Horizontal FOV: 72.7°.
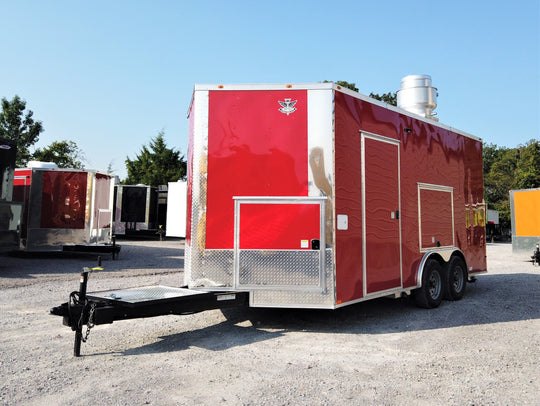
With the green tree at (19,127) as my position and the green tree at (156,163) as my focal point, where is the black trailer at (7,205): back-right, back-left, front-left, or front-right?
back-right

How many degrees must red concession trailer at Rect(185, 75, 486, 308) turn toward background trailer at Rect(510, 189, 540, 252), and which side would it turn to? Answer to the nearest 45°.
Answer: approximately 180°

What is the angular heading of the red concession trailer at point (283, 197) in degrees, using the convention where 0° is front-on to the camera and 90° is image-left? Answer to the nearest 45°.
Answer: approximately 45°

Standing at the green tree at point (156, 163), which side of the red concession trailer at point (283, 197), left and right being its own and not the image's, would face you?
right

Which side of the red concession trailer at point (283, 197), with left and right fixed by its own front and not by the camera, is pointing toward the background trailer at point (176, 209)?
right

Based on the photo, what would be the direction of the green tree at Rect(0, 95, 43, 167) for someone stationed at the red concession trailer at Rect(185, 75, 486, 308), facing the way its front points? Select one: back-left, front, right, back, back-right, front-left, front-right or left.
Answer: right

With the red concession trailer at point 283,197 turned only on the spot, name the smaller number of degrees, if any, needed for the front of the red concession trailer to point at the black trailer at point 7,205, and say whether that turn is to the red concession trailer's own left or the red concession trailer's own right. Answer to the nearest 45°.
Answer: approximately 90° to the red concession trailer's own right

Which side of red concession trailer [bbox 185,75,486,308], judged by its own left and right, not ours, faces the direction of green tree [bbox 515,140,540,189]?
back
